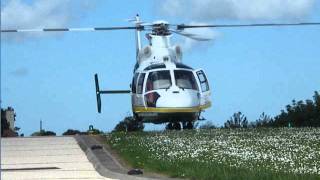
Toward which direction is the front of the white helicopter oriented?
toward the camera

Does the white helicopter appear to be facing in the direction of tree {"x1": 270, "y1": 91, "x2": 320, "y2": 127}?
no
